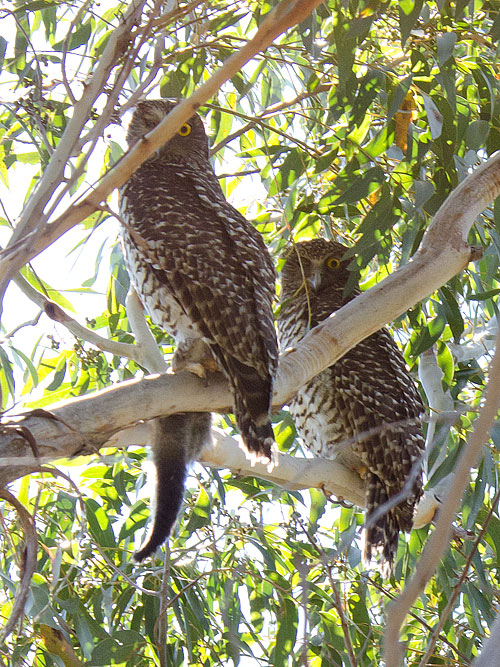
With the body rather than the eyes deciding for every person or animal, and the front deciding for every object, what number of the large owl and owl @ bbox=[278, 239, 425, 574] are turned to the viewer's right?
0

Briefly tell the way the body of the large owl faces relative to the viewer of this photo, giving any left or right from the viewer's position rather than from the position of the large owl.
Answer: facing to the left of the viewer

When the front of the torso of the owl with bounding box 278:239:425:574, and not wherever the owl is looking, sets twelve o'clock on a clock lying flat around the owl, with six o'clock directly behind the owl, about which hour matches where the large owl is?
The large owl is roughly at 11 o'clock from the owl.
